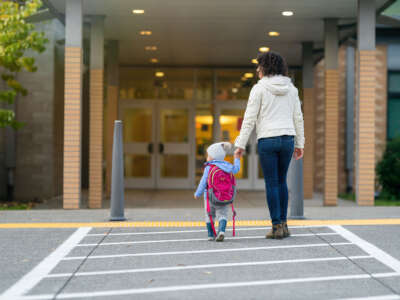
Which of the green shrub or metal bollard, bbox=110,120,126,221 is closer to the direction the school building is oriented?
the metal bollard

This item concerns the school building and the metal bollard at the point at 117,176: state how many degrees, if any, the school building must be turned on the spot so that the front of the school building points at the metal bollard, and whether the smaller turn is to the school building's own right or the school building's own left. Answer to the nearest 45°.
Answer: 0° — it already faces it

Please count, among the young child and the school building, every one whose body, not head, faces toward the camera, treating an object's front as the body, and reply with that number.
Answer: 1

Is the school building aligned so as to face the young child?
yes

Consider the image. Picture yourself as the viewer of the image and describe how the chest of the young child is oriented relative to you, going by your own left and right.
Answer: facing away from the viewer and to the left of the viewer

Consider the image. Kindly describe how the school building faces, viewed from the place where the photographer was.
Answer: facing the viewer

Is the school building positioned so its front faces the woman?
yes

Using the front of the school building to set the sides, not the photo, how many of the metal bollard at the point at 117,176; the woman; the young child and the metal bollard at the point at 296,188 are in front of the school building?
4

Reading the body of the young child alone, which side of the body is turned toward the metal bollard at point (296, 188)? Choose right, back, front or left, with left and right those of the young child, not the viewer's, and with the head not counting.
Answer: right

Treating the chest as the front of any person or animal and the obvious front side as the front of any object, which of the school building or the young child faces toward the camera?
the school building

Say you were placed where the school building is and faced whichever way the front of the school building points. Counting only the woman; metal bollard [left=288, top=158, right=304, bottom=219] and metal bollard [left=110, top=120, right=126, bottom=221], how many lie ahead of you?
3

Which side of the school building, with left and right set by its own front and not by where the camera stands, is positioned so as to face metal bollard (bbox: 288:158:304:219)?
front

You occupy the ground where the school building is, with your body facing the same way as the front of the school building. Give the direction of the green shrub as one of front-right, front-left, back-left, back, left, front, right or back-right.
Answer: left

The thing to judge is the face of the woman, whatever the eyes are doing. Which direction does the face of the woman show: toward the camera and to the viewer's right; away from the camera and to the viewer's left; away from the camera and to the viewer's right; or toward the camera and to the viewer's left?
away from the camera and to the viewer's left
